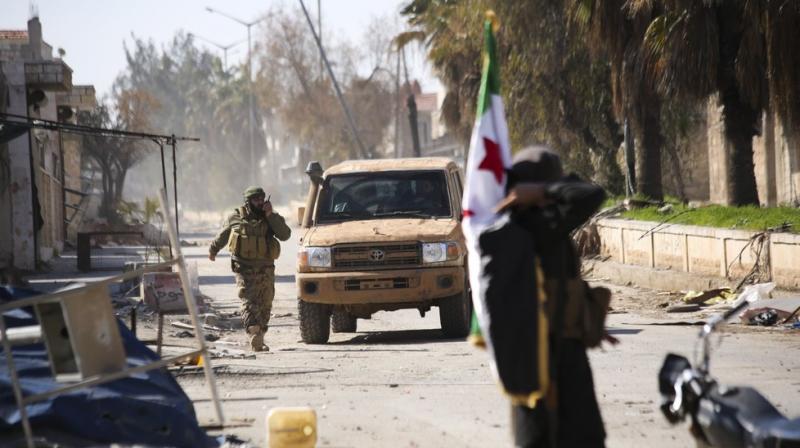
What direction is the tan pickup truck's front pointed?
toward the camera

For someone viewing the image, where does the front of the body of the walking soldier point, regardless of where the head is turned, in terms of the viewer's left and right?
facing the viewer

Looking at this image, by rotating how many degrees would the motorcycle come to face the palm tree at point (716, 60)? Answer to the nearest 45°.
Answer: approximately 90° to its right

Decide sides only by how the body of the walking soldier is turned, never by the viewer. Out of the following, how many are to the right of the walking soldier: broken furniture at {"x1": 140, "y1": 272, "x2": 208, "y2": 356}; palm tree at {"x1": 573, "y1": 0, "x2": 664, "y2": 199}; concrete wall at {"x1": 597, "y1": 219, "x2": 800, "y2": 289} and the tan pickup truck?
1

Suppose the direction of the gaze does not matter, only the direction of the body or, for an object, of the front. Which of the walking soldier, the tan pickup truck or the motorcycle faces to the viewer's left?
the motorcycle

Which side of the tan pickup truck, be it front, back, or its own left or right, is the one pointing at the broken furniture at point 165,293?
right

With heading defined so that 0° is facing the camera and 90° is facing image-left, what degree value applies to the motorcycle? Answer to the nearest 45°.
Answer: approximately 90°

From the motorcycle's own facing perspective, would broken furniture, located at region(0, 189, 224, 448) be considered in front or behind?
in front
